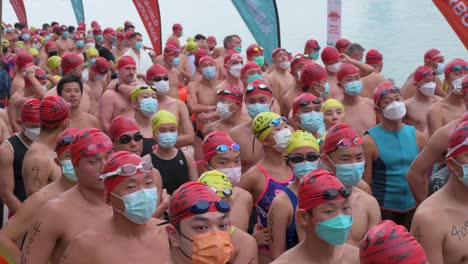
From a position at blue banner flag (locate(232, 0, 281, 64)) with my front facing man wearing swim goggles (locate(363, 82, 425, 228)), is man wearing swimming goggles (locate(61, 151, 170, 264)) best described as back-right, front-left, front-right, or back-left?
front-right

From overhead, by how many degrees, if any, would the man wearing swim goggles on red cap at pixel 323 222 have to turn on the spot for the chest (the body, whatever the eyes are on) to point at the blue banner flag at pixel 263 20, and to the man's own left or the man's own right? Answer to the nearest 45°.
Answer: approximately 135° to the man's own left

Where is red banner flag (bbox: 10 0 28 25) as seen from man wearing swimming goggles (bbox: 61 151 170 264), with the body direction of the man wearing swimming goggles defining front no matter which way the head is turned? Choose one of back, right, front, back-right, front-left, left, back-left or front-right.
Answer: back-left

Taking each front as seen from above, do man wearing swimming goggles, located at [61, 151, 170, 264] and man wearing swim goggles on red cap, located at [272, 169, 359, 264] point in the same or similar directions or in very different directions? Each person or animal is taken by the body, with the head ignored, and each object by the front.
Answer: same or similar directions

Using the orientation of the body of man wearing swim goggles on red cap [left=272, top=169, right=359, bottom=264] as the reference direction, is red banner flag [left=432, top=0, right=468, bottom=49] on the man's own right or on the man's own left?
on the man's own left

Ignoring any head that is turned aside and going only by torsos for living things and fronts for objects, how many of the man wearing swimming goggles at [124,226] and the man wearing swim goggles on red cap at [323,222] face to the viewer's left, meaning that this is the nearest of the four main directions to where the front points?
0

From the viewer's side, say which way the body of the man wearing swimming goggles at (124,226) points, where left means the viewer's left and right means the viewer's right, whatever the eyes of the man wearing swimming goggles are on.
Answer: facing the viewer and to the right of the viewer

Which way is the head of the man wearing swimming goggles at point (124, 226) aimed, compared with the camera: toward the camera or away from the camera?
toward the camera
